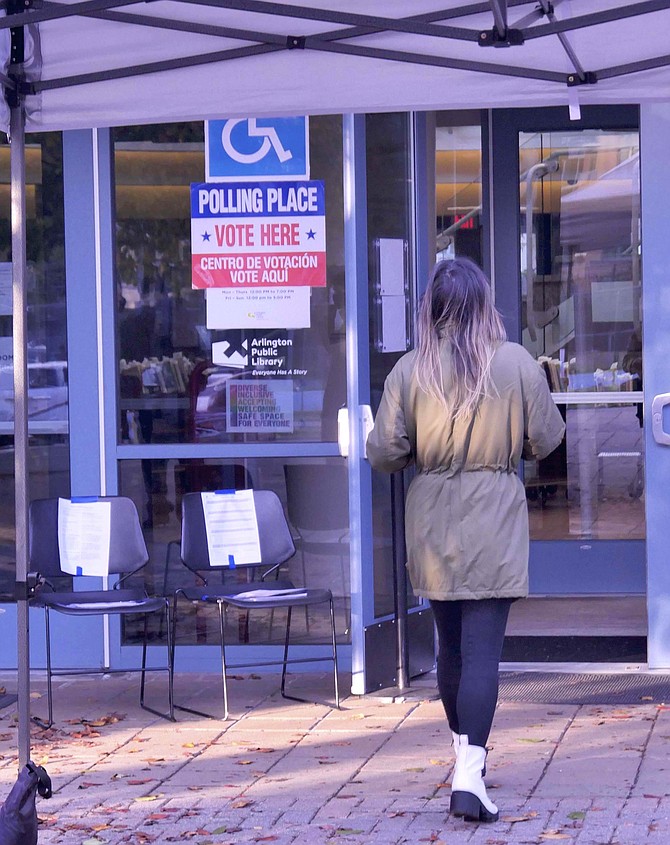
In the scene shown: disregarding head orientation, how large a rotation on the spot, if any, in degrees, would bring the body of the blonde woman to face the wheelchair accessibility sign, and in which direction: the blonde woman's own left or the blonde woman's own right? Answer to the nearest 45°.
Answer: approximately 45° to the blonde woman's own left

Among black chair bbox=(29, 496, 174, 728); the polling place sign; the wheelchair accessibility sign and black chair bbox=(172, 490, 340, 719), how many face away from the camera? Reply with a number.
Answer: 0

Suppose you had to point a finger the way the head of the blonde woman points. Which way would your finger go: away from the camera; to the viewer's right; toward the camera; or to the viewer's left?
away from the camera

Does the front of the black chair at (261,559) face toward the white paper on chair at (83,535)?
no

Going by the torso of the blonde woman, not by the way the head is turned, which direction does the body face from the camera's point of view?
away from the camera

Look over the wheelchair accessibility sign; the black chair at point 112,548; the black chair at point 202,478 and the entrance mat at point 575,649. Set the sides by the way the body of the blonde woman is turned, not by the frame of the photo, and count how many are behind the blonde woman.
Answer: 0

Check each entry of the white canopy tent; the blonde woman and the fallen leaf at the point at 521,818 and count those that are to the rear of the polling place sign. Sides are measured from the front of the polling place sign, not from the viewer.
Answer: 0

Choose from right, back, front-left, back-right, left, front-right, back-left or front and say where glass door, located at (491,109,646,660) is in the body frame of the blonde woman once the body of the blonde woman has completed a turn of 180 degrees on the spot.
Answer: back

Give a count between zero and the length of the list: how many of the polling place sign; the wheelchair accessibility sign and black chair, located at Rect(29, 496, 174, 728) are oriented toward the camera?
3

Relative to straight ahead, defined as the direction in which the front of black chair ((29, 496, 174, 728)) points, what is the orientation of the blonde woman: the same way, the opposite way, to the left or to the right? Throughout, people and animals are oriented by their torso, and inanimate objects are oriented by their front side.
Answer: the opposite way

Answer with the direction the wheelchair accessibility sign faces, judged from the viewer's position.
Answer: facing the viewer

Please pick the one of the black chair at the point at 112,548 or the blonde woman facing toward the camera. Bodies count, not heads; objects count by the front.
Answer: the black chair

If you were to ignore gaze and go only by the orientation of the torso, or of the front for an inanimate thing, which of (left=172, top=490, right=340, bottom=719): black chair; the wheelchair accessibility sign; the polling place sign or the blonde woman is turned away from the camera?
the blonde woman

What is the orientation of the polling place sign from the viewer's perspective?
toward the camera
